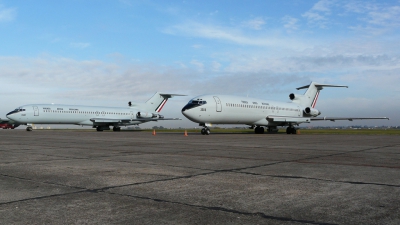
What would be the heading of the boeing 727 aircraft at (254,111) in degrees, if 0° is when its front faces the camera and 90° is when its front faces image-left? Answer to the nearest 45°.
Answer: approximately 45°
